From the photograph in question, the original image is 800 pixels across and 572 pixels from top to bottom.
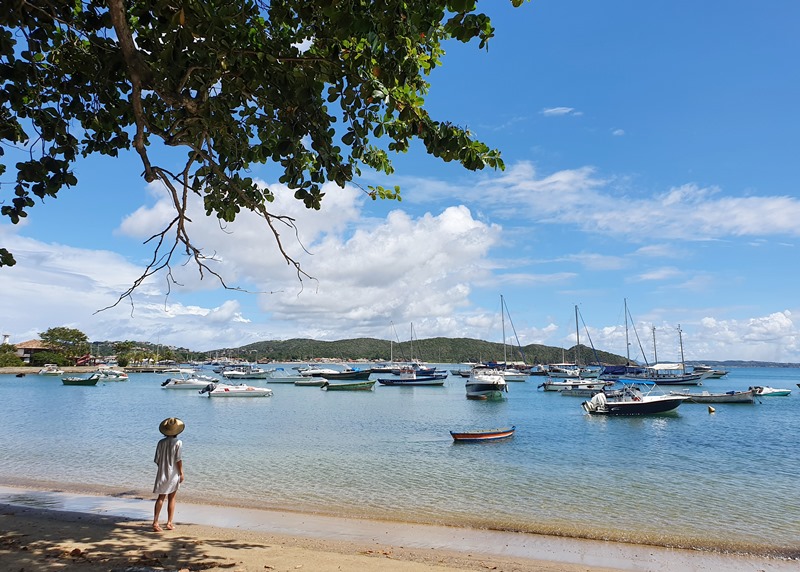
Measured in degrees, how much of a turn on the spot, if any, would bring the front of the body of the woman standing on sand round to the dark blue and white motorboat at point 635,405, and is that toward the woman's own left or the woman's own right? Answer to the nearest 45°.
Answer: approximately 45° to the woman's own right

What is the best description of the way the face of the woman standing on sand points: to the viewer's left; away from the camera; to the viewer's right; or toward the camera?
away from the camera

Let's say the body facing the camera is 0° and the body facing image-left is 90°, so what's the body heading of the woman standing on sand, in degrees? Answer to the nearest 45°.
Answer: approximately 180°
